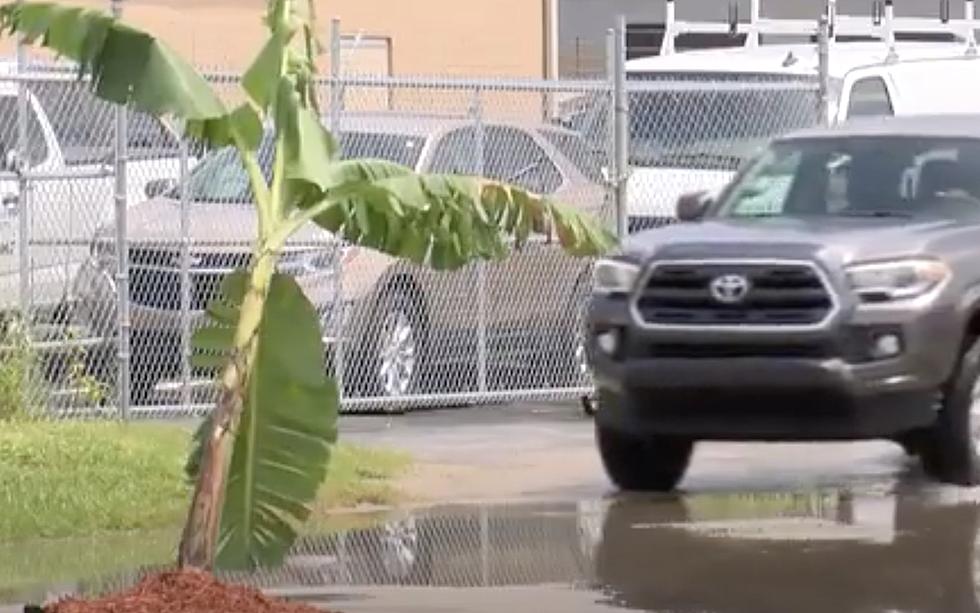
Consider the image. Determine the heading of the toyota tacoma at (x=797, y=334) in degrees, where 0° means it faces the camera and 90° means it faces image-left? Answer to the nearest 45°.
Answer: approximately 45°

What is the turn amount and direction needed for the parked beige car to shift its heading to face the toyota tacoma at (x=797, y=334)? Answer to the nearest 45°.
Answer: approximately 90° to its left

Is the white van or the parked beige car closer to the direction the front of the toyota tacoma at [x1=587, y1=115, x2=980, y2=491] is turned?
the parked beige car

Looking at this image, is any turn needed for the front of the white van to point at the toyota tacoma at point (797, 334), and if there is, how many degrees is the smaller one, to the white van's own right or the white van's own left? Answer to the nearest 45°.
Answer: approximately 45° to the white van's own left

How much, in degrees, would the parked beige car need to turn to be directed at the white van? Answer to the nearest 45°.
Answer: approximately 180°

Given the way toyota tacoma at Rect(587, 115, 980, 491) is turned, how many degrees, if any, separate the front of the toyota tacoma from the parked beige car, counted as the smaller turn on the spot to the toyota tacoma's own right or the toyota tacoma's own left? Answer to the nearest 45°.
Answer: approximately 90° to the toyota tacoma's own right

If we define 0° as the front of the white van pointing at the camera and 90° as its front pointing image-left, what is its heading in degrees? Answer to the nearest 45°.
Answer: approximately 45°
